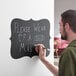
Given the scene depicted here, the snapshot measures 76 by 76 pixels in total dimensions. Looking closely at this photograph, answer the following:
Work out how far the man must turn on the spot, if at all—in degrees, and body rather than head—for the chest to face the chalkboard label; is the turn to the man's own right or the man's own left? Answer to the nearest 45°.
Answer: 0° — they already face it

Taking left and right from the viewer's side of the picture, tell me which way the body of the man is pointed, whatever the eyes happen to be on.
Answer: facing away from the viewer and to the left of the viewer

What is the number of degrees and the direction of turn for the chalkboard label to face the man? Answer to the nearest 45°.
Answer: approximately 45° to its left

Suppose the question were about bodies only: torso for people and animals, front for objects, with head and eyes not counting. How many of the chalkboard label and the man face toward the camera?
1
